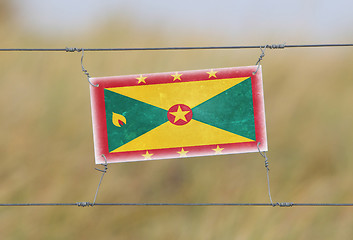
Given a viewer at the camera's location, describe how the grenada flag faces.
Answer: facing the viewer
